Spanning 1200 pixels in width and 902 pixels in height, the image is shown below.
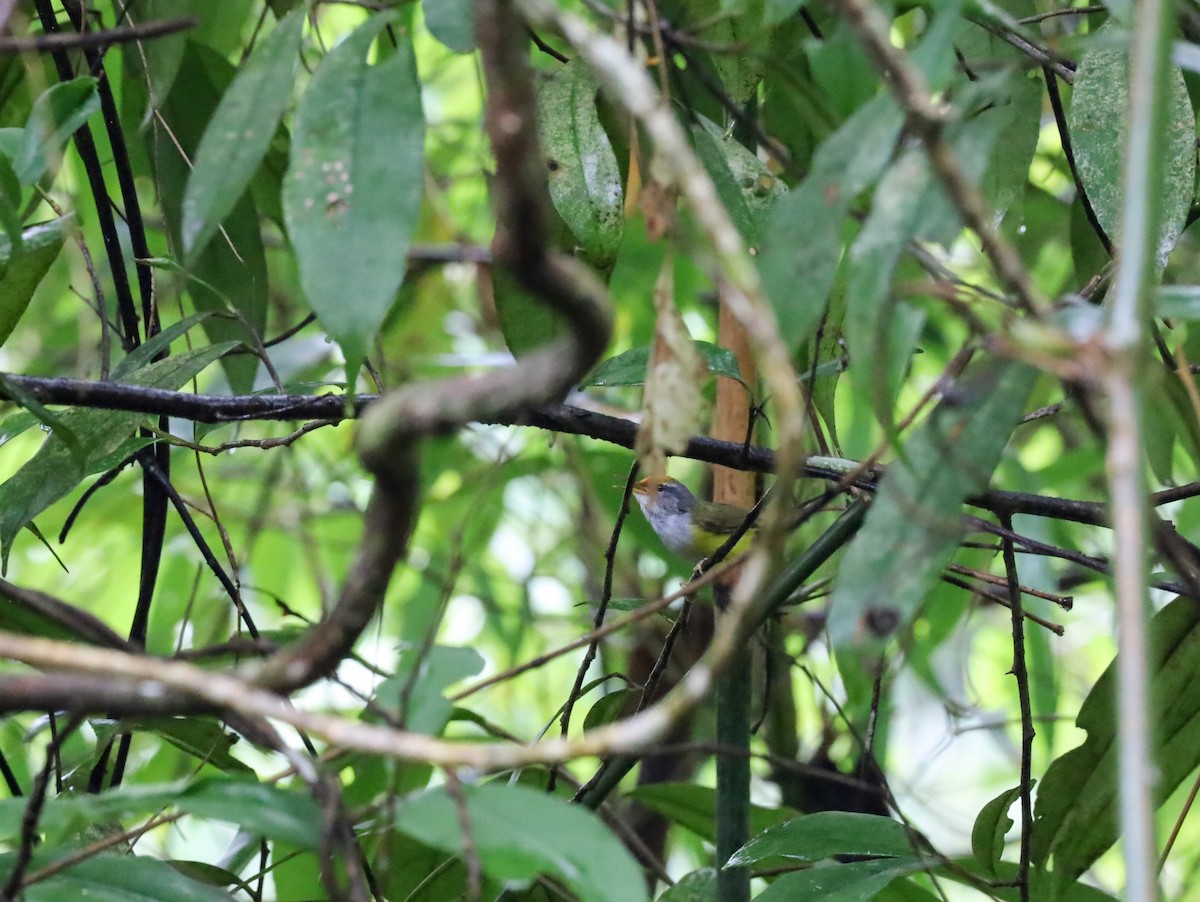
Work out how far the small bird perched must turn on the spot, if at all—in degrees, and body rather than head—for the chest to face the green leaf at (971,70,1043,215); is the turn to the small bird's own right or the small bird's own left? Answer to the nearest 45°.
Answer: approximately 180°

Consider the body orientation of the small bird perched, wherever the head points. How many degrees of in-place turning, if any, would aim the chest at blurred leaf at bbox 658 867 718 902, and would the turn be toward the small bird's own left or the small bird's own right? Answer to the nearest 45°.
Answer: approximately 90° to the small bird's own left

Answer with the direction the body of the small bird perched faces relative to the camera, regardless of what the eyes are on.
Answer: to the viewer's left
